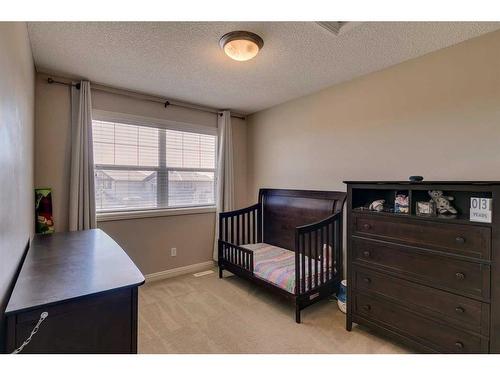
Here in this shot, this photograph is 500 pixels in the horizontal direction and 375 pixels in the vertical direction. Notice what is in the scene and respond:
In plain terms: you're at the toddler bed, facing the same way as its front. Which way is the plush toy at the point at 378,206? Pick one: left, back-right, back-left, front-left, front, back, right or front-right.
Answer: left

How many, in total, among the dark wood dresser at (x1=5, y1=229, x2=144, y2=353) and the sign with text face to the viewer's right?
1

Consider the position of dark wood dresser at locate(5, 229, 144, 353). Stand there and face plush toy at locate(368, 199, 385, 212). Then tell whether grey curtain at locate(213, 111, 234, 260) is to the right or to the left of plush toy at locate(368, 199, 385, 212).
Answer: left

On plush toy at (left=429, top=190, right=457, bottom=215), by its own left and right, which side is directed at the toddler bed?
right

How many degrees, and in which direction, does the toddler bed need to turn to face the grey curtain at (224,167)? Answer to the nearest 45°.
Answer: approximately 90° to its right

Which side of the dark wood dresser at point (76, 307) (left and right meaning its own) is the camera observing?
right

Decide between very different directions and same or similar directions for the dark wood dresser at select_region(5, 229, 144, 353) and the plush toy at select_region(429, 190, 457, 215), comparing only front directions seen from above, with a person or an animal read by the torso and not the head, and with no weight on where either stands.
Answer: very different directions
